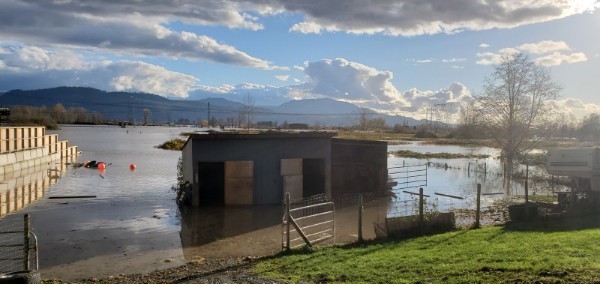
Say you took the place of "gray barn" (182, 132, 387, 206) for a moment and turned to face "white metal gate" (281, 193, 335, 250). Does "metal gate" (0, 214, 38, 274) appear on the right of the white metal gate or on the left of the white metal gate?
right

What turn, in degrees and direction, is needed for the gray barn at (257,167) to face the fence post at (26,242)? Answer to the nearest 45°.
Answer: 0° — it already faces it

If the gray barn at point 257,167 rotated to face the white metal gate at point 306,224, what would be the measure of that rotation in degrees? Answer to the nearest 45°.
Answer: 0° — it already faces it

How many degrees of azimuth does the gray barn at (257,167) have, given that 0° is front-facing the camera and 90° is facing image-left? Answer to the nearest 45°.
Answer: approximately 0°

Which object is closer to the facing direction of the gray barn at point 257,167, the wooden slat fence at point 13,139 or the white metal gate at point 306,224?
the white metal gate

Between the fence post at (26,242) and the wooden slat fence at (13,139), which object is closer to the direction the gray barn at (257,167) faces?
the fence post
